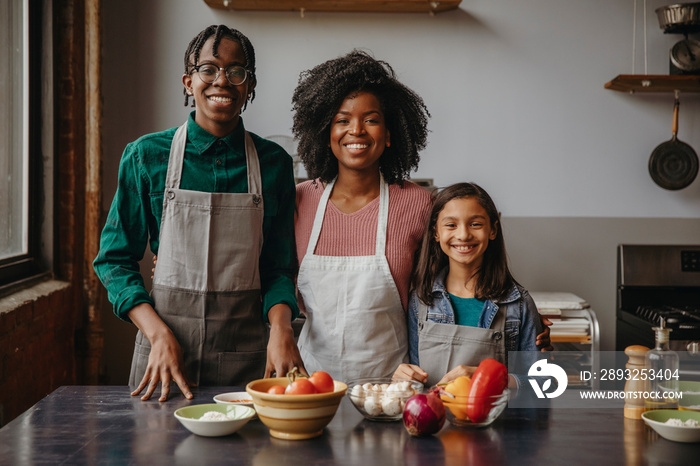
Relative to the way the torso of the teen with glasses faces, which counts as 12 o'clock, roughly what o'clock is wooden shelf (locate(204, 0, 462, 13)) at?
The wooden shelf is roughly at 7 o'clock from the teen with glasses.

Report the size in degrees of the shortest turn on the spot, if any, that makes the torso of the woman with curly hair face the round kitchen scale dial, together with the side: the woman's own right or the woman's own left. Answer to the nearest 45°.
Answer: approximately 135° to the woman's own left

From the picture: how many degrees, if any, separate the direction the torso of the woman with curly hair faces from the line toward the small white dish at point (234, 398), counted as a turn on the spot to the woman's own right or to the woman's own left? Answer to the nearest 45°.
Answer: approximately 45° to the woman's own right

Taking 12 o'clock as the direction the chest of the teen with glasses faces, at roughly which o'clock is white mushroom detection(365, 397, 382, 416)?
The white mushroom is roughly at 11 o'clock from the teen with glasses.

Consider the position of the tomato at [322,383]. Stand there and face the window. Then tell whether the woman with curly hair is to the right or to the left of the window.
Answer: right

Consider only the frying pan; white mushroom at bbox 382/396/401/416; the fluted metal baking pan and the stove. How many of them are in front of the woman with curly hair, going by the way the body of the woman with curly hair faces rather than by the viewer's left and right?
1

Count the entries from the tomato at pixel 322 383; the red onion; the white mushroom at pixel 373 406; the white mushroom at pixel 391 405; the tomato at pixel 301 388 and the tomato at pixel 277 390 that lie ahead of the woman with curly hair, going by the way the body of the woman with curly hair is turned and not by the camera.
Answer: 6

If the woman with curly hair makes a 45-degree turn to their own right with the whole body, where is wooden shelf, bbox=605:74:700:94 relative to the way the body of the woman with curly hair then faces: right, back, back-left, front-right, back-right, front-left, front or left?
back

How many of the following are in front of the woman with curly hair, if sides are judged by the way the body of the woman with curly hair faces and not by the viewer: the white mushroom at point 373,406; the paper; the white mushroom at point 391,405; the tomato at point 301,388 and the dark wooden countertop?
4

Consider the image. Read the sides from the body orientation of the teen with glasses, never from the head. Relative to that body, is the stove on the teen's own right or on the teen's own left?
on the teen's own left

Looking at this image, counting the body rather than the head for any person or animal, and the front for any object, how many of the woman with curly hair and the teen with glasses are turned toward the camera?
2

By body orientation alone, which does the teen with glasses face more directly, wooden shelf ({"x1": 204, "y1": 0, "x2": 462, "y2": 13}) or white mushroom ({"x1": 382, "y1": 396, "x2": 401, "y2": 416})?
the white mushroom

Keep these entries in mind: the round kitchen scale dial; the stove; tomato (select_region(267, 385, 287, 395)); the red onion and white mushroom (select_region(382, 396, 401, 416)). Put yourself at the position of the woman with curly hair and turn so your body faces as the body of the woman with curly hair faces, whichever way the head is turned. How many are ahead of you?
3

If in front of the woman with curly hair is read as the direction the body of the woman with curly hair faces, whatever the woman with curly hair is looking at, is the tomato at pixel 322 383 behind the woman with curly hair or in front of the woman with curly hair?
in front
